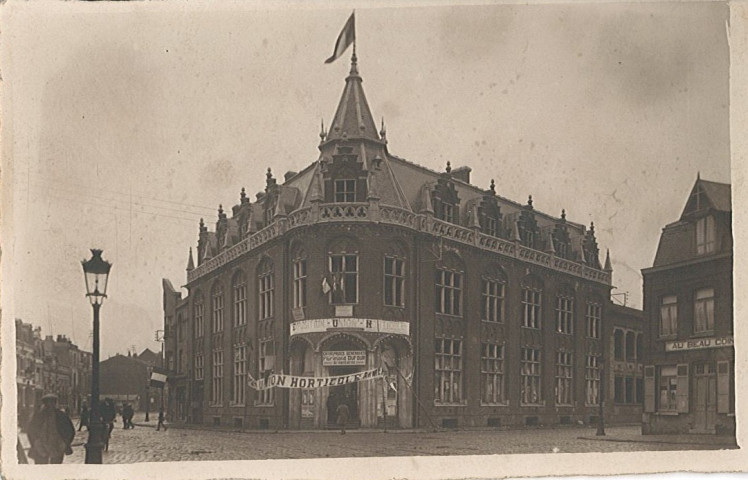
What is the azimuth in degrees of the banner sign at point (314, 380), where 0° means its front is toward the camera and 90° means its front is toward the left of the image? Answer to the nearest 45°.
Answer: approximately 0°

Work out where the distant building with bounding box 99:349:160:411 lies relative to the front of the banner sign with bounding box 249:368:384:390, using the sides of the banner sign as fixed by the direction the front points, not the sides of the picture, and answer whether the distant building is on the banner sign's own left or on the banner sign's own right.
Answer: on the banner sign's own right

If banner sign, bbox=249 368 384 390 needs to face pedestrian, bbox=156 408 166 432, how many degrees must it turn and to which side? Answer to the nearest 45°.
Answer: approximately 90° to its right
